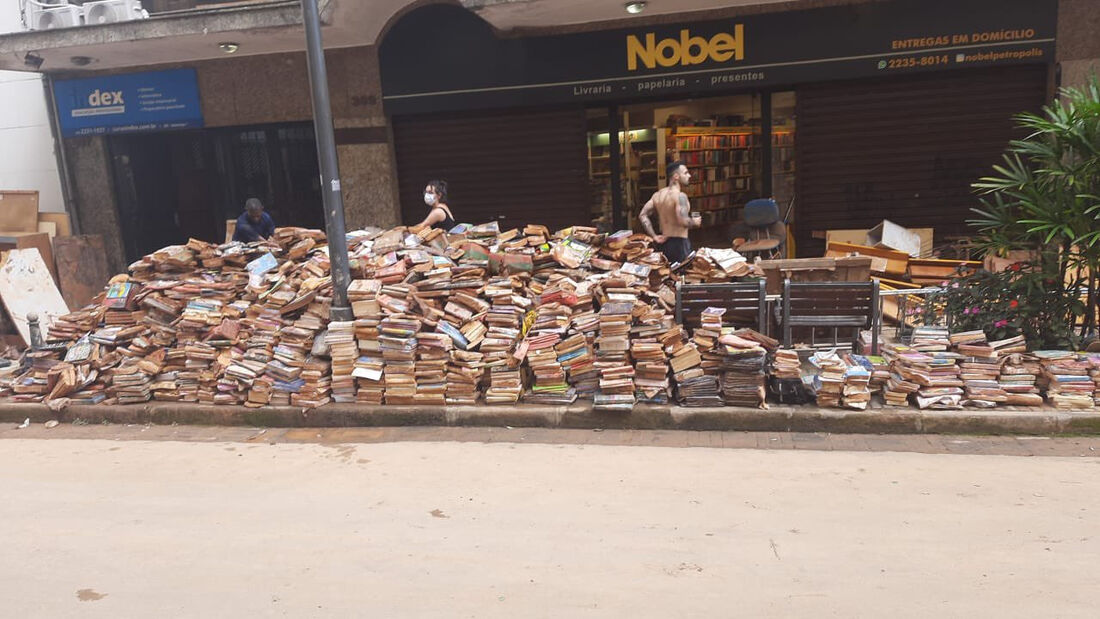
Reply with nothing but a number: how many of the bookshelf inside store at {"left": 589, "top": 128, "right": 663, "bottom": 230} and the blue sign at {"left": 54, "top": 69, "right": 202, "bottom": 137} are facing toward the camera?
2

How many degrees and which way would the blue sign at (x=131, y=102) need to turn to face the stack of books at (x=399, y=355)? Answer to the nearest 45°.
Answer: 0° — it already faces it

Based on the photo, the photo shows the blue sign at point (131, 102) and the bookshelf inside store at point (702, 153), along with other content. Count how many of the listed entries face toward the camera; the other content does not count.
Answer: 2

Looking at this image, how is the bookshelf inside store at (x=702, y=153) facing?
toward the camera

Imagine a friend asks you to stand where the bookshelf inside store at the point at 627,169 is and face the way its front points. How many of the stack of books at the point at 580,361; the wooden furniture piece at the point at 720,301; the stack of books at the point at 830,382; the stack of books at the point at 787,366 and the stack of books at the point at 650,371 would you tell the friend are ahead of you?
5

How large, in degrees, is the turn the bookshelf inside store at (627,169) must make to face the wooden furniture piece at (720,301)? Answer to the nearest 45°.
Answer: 0° — it already faces it

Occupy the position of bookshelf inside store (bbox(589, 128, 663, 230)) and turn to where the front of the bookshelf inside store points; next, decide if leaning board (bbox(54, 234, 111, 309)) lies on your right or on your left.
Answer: on your right

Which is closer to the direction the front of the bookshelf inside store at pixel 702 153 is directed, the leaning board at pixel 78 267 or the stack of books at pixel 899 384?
the stack of books

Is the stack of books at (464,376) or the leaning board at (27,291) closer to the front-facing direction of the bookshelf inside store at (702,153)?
the stack of books

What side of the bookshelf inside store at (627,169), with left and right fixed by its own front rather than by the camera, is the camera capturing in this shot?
front

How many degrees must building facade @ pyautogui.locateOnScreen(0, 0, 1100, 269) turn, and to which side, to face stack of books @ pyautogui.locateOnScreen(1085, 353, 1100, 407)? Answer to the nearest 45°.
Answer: approximately 45° to its left

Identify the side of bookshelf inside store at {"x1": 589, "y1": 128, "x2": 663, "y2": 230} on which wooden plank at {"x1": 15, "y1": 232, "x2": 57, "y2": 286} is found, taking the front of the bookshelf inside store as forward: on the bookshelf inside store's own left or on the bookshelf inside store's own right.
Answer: on the bookshelf inside store's own right

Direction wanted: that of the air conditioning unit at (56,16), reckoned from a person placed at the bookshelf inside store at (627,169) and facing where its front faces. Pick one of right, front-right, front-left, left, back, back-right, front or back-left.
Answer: right

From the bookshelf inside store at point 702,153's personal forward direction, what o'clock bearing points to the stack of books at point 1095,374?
The stack of books is roughly at 11 o'clock from the bookshelf inside store.
